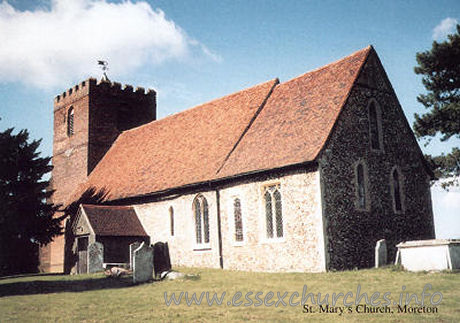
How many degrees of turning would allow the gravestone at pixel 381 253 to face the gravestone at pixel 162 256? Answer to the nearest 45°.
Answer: approximately 135° to its right

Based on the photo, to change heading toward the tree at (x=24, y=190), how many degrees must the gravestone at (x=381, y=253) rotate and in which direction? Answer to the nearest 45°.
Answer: approximately 135° to its right

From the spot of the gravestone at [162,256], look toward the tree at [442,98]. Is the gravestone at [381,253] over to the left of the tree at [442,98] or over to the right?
right

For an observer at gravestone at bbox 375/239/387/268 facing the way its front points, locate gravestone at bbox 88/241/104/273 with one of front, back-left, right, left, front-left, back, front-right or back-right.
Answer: back-right

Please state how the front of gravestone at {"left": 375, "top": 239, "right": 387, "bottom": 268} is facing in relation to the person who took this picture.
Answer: facing the viewer and to the right of the viewer

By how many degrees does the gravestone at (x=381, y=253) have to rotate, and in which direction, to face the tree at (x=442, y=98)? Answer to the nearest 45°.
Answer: approximately 90° to its left

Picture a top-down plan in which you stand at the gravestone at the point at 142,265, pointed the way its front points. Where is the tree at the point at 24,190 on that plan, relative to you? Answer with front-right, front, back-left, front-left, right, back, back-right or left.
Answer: back

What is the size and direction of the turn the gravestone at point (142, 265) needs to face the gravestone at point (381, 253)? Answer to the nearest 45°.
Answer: approximately 45° to its left

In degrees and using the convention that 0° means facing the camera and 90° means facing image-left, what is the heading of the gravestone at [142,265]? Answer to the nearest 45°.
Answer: approximately 315°

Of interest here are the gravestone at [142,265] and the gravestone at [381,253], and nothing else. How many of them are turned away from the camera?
0
